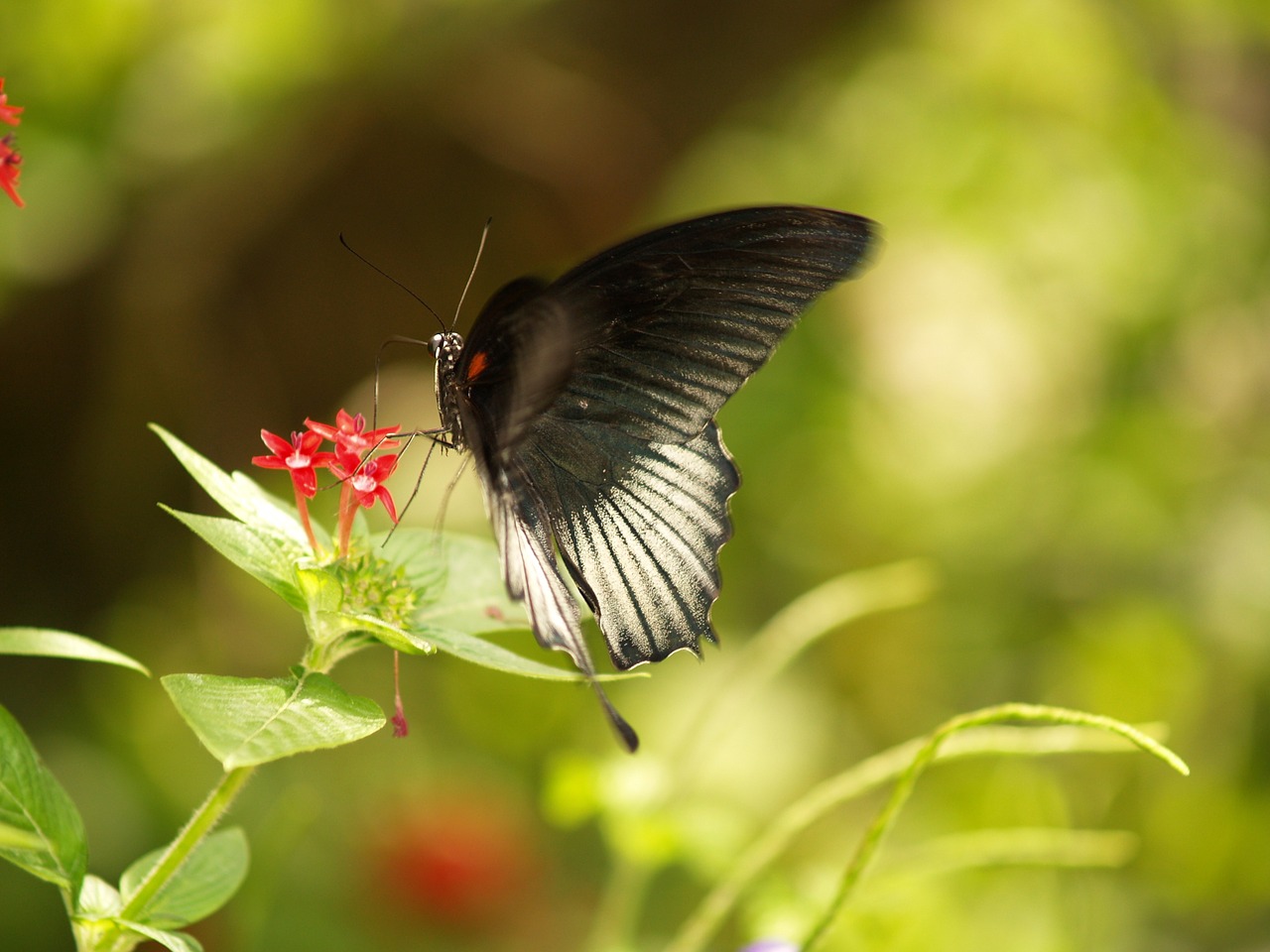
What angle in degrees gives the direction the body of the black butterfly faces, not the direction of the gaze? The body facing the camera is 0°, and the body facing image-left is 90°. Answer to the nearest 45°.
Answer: approximately 90°
